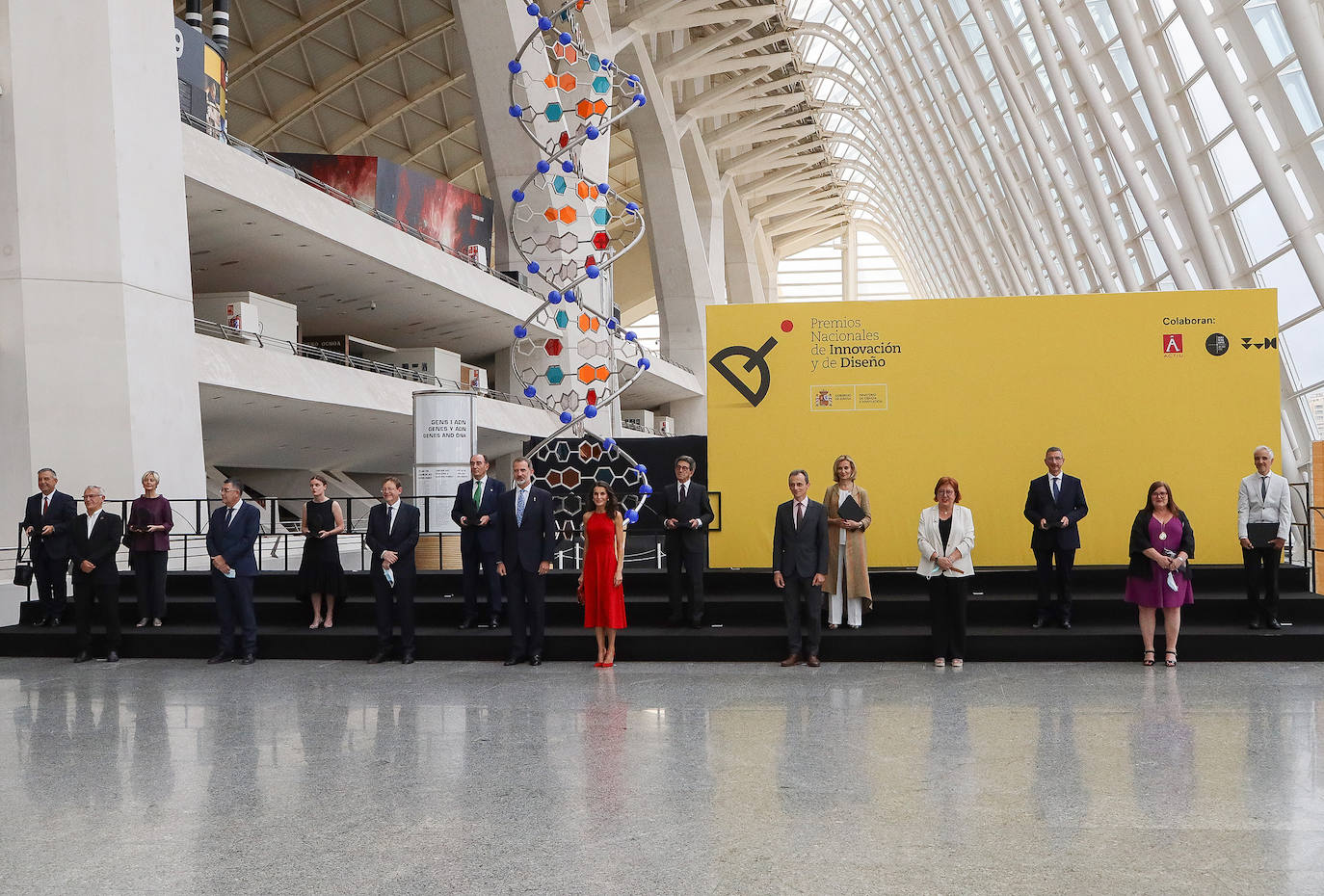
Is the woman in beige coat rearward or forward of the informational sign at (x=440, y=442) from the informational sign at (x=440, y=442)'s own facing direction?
forward

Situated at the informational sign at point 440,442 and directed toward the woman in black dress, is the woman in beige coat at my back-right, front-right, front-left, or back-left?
front-left

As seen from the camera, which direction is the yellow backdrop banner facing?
toward the camera

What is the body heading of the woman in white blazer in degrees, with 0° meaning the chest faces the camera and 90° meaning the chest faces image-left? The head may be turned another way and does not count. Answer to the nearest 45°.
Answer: approximately 0°

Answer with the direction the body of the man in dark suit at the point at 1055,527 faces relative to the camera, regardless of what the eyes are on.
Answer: toward the camera

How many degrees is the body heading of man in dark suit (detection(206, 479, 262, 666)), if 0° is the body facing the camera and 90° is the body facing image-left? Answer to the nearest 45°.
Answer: approximately 45°

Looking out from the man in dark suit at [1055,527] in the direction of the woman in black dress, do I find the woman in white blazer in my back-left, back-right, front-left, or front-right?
front-left

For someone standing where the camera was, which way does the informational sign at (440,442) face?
facing the viewer
